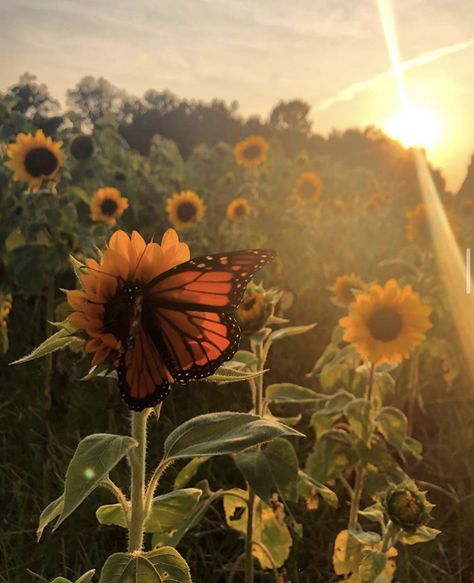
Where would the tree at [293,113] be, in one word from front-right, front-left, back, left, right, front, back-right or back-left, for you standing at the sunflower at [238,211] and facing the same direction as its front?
back

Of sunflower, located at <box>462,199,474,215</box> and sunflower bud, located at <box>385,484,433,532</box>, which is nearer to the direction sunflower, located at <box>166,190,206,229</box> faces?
the sunflower bud

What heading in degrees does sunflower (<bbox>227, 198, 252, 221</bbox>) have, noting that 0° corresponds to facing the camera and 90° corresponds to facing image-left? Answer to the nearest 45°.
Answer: approximately 0°

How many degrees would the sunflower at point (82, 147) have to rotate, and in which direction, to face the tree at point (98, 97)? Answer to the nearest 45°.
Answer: approximately 180°

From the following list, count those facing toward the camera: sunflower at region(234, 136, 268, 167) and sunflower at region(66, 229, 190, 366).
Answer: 2

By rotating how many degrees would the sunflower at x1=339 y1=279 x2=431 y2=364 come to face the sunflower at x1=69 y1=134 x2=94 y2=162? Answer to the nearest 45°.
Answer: approximately 135° to its right

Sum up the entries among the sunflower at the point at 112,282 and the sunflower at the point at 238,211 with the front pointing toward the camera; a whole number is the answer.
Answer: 2

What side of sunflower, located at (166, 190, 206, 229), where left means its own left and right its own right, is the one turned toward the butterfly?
front

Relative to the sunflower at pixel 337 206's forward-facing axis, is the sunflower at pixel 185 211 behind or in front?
in front

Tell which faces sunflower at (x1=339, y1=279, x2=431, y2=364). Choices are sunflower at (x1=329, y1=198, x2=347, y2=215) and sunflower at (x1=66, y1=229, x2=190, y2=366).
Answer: sunflower at (x1=329, y1=198, x2=347, y2=215)

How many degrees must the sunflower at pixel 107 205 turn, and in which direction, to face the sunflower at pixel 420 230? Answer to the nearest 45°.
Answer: approximately 45° to its left
